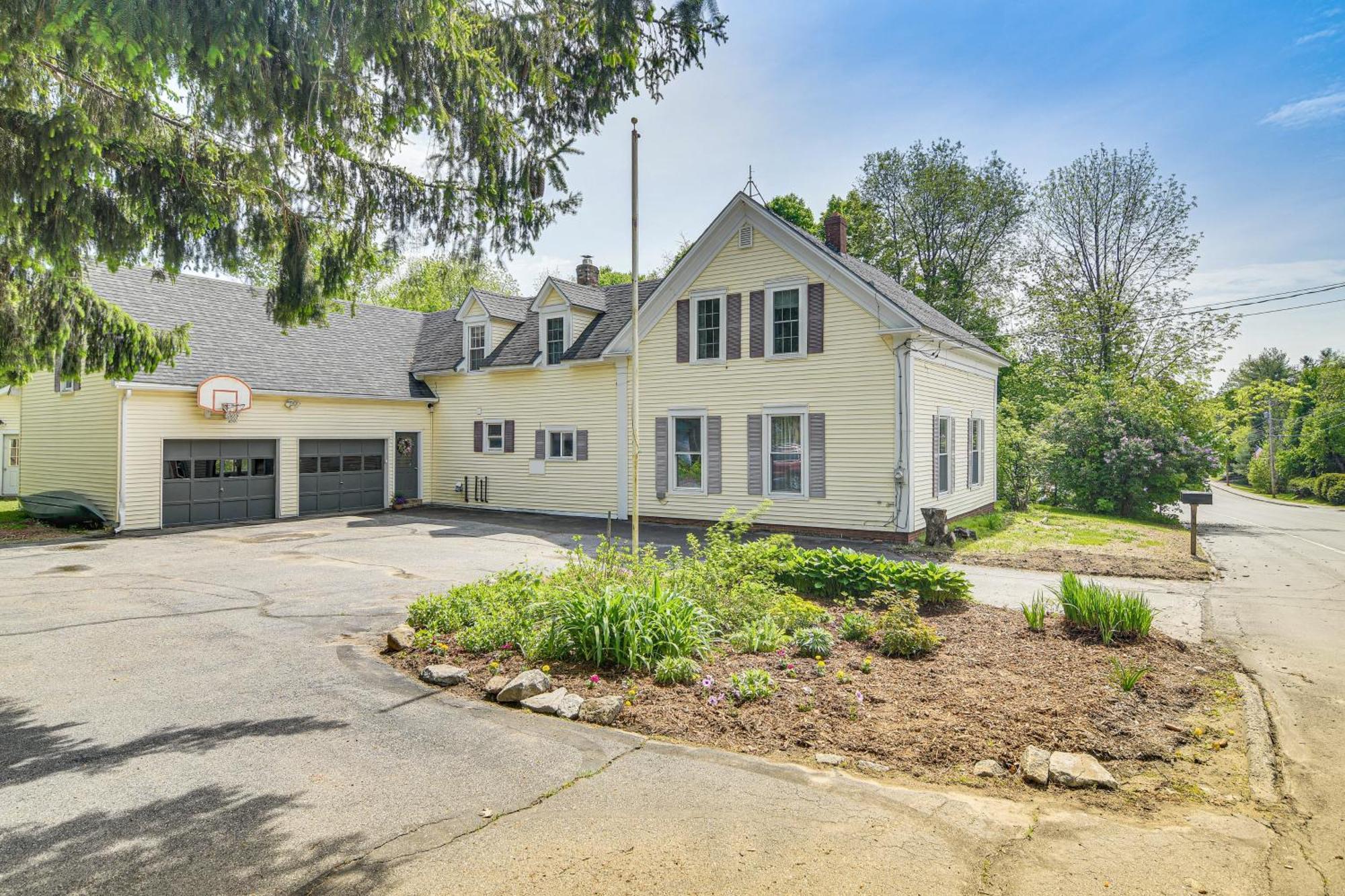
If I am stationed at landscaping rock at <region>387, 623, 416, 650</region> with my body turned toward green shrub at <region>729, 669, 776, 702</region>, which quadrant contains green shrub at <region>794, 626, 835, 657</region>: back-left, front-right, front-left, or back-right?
front-left

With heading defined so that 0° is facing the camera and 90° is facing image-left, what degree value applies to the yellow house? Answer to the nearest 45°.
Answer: approximately 0°

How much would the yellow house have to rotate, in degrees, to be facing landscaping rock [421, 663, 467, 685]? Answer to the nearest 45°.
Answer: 0° — it already faces it

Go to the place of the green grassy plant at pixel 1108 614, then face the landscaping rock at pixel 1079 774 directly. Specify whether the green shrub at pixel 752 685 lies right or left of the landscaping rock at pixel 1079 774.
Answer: right

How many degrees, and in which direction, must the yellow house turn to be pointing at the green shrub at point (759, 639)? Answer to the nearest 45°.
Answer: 0° — it already faces it

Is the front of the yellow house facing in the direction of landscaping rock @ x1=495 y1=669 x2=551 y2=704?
yes

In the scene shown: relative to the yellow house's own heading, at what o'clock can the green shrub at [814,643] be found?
The green shrub is roughly at 12 o'clock from the yellow house.

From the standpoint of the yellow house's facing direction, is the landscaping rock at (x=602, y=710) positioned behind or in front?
in front

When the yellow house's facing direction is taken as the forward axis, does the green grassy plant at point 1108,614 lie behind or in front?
in front

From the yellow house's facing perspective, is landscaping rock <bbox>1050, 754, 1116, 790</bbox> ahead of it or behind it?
ahead

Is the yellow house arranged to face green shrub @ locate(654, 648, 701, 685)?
yes

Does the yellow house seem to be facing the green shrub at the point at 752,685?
yes

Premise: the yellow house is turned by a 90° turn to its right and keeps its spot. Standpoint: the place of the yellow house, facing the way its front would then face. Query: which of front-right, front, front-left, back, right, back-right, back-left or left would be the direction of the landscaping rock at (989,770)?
left

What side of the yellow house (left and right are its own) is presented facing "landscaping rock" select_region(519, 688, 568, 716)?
front
